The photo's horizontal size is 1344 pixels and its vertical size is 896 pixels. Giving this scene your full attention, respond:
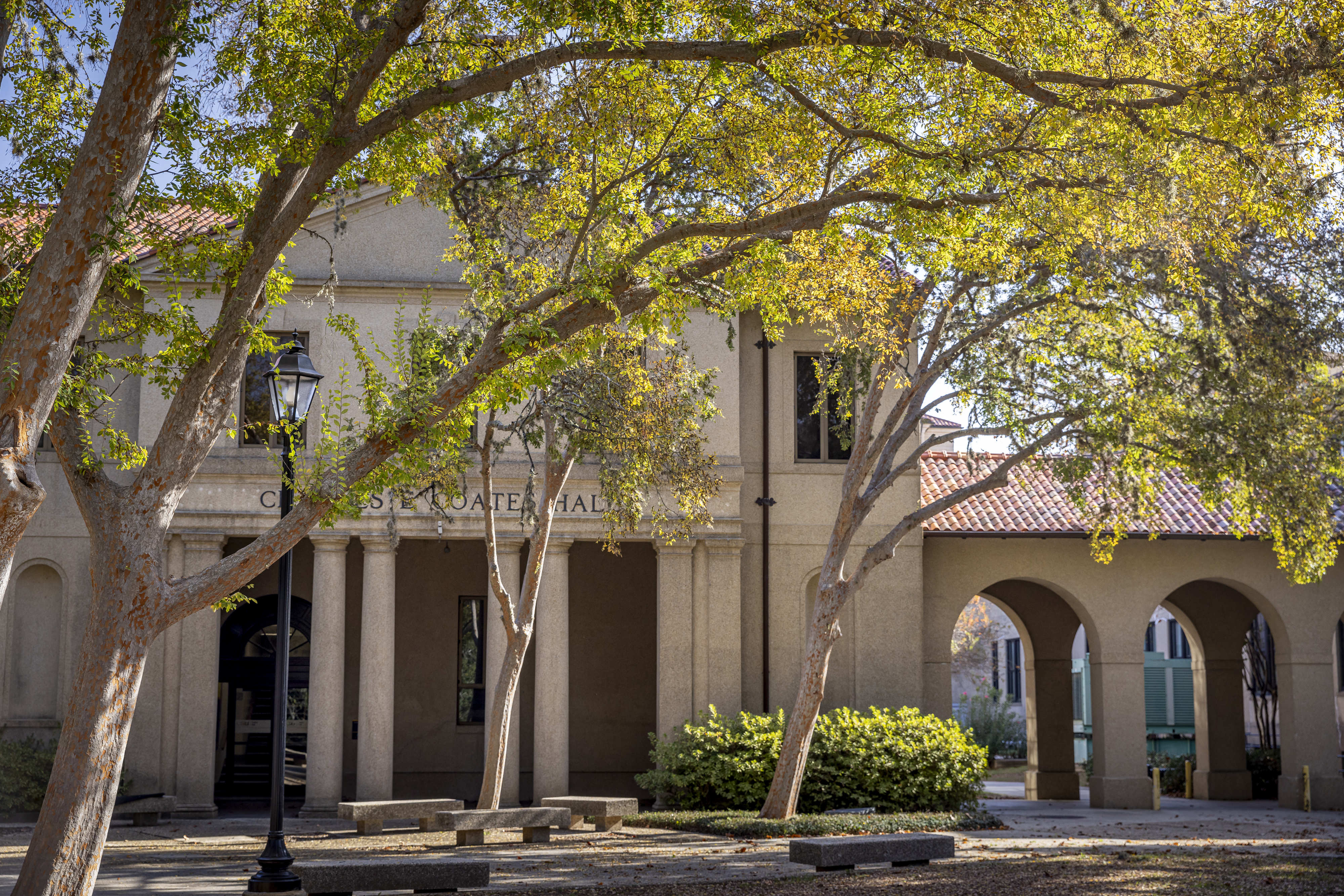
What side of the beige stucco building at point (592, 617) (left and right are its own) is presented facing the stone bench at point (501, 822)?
front

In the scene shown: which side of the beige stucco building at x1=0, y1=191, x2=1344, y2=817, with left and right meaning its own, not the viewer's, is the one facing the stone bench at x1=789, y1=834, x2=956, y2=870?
front

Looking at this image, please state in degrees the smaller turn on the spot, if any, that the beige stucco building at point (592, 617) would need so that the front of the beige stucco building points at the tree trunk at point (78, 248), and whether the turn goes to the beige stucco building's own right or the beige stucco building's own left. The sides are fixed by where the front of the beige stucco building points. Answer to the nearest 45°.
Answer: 0° — it already faces it

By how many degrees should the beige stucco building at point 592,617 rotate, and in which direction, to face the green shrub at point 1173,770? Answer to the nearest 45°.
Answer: approximately 135° to its left

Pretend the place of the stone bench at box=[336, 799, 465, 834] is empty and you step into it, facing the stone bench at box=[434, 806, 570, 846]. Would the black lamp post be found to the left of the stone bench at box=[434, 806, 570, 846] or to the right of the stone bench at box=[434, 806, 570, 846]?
right

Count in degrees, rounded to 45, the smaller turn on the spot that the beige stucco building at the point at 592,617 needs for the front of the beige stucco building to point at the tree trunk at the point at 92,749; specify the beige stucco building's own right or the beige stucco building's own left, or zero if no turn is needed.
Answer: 0° — it already faces it

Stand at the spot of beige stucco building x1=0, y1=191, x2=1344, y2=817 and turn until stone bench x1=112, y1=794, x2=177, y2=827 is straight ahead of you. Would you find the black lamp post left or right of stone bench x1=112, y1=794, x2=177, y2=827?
left

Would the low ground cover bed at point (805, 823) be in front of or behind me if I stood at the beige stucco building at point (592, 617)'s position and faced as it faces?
in front

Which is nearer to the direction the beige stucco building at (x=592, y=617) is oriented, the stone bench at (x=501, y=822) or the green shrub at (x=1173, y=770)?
the stone bench

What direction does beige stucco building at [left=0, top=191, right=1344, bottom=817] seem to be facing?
toward the camera

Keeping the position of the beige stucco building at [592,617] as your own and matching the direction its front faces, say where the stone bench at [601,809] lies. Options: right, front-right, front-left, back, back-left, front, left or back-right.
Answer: front

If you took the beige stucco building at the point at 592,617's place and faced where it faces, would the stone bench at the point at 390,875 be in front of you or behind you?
in front

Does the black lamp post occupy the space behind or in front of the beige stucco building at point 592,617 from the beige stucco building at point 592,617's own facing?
in front

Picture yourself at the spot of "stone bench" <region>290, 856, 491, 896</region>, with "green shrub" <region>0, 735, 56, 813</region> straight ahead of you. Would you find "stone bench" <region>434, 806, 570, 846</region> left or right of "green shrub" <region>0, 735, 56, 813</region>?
right
